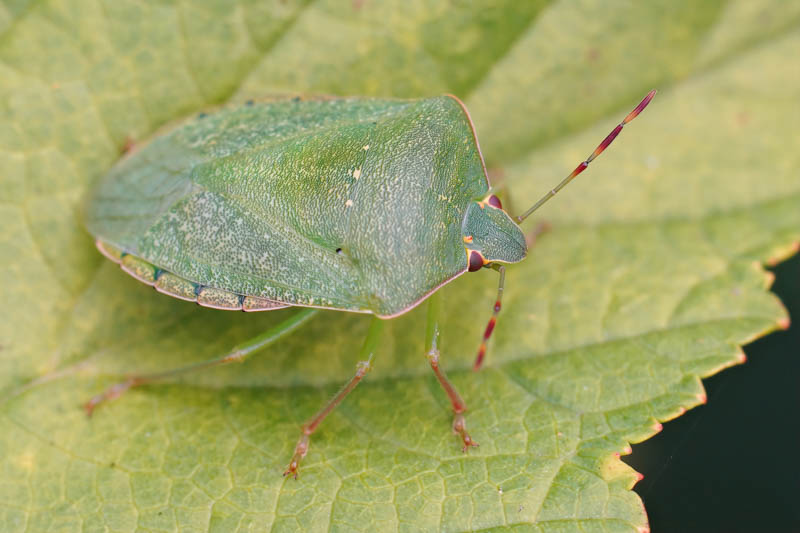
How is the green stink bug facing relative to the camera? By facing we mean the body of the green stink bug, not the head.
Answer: to the viewer's right
